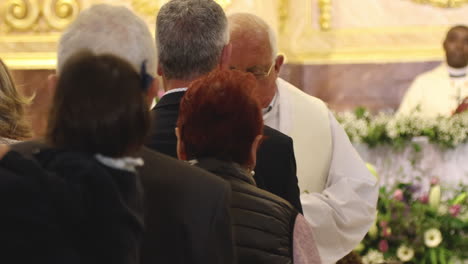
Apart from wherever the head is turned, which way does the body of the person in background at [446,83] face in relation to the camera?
toward the camera

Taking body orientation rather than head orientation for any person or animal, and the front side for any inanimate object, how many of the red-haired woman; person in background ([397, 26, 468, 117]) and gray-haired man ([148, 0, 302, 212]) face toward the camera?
1

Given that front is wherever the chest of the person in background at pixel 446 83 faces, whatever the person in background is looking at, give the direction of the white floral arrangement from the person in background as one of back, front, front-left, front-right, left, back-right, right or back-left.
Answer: front

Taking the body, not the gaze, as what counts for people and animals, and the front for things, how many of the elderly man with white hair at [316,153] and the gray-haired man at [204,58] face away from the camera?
1

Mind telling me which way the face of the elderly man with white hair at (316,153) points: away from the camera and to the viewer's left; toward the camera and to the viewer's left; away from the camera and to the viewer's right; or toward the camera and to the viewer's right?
toward the camera and to the viewer's left

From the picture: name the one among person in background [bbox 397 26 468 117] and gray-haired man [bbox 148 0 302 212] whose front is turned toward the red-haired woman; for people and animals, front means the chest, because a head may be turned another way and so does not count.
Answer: the person in background

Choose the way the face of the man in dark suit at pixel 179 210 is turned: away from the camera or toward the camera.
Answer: away from the camera

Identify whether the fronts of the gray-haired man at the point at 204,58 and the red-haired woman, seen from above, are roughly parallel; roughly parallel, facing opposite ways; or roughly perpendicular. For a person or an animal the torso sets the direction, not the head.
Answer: roughly parallel

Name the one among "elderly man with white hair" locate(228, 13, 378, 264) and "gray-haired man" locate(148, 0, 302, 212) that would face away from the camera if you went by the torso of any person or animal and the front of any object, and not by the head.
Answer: the gray-haired man

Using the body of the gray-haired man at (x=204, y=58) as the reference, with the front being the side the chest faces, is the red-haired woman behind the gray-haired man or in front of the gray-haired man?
behind

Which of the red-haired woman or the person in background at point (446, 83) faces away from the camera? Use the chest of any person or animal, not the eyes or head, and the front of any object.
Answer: the red-haired woman

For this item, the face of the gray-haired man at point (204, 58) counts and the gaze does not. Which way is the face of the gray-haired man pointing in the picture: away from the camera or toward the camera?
away from the camera

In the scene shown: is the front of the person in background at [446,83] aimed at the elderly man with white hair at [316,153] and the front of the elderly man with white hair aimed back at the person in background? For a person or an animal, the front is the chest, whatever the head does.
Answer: no

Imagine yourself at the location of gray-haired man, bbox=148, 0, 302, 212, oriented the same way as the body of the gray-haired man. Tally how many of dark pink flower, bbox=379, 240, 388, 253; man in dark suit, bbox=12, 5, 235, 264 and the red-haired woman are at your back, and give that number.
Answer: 2

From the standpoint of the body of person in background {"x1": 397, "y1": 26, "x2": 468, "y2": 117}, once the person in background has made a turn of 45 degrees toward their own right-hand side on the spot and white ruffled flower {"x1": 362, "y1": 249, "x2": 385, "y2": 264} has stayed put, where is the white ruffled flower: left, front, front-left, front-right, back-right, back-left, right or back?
front-left

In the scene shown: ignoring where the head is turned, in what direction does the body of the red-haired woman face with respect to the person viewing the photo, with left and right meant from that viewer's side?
facing away from the viewer

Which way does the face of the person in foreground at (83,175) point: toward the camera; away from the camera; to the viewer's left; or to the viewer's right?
away from the camera

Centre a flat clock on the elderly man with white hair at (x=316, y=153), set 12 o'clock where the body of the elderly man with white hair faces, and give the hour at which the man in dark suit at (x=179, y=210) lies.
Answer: The man in dark suit is roughly at 11 o'clock from the elderly man with white hair.

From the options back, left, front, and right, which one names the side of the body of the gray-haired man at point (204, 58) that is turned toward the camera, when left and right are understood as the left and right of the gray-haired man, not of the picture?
back
